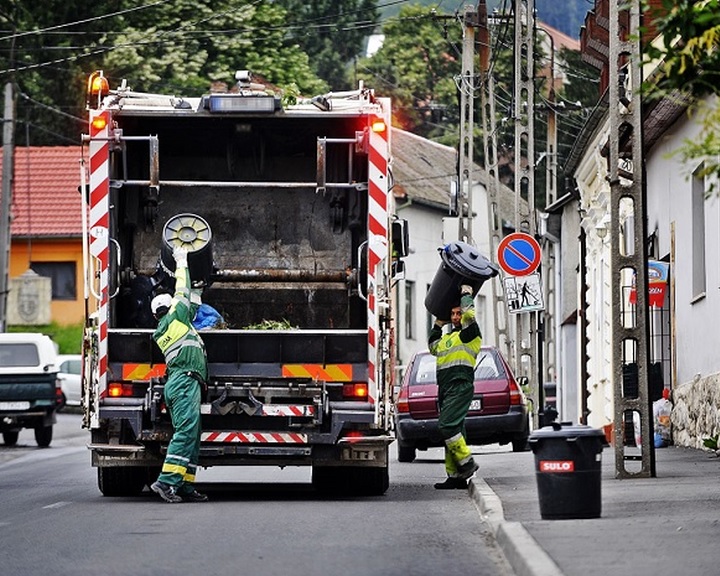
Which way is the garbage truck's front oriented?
away from the camera

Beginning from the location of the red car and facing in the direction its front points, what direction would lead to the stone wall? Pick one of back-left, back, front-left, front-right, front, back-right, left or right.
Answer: right

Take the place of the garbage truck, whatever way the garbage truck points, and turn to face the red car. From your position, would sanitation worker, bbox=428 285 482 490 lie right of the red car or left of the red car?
right

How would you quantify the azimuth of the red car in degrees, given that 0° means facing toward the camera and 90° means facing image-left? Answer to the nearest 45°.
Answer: approximately 180°

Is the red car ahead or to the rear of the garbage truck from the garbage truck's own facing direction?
ahead

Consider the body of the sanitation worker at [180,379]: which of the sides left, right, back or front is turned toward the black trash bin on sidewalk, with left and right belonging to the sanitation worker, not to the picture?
right

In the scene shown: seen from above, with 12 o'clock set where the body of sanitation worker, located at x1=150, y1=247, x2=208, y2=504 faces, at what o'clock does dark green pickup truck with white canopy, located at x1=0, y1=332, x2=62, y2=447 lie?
The dark green pickup truck with white canopy is roughly at 10 o'clock from the sanitation worker.

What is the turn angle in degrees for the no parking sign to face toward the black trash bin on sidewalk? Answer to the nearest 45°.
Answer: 0° — it already faces it

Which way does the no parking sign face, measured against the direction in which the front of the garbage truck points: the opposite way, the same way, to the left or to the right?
the opposite way
